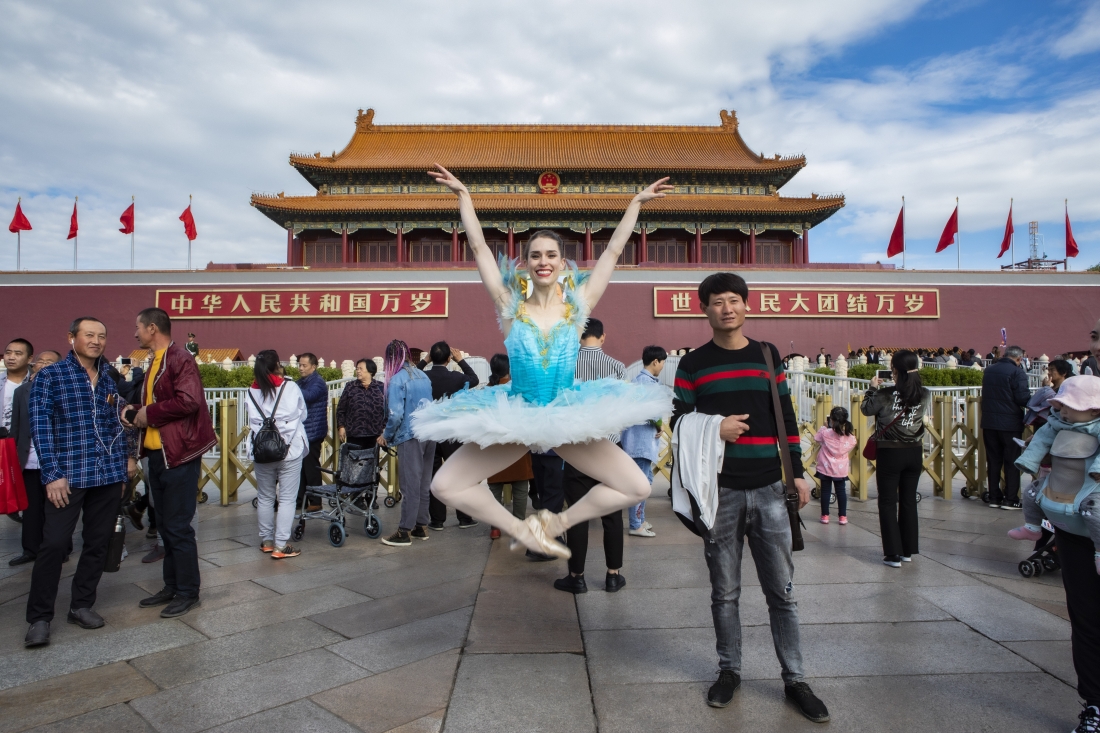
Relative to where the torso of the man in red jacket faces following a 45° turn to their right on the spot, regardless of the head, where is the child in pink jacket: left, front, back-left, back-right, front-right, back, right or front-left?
back-right

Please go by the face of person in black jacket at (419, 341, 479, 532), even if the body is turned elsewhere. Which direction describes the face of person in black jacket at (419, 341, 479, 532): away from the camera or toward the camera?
away from the camera

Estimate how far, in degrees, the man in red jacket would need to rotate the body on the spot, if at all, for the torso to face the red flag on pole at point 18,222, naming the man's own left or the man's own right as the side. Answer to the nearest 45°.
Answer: approximately 90° to the man's own right

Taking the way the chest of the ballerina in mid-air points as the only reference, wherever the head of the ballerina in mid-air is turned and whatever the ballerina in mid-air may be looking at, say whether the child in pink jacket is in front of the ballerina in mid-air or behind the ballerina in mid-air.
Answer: behind

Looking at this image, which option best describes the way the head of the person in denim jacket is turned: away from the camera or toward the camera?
away from the camera

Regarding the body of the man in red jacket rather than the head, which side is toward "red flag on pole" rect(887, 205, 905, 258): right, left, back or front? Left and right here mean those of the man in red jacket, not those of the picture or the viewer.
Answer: back

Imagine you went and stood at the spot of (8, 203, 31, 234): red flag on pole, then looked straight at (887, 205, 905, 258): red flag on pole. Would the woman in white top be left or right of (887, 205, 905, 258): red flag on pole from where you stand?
right

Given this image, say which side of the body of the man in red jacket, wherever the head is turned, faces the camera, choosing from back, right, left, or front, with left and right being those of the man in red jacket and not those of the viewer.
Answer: left

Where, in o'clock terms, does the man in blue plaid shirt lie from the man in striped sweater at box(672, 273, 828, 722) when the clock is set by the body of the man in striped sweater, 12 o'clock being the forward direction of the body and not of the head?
The man in blue plaid shirt is roughly at 3 o'clock from the man in striped sweater.

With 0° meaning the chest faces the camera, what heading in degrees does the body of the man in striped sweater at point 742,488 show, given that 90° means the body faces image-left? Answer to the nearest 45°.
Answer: approximately 0°
